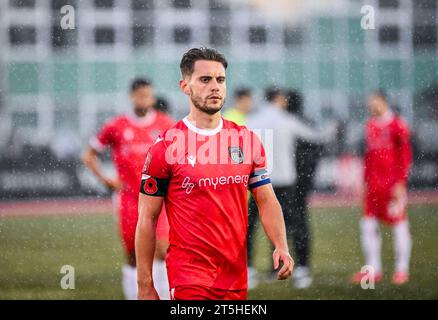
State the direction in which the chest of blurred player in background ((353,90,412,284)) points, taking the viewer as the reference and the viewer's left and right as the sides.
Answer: facing the viewer and to the left of the viewer

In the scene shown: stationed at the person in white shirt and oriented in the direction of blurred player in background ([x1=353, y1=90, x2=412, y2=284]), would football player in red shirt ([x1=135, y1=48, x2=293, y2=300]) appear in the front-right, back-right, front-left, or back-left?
back-right

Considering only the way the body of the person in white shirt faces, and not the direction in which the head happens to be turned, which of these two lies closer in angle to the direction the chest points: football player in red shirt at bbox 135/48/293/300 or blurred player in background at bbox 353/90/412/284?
the blurred player in background

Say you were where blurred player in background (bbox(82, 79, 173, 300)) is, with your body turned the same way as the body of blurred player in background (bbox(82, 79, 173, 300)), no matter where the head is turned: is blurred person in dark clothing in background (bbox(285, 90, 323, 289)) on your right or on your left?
on your left

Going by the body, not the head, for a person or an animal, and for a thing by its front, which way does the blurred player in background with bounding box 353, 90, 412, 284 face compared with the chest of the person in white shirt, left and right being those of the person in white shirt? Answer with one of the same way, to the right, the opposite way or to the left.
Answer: the opposite way

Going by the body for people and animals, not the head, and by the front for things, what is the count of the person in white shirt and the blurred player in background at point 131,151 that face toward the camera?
1

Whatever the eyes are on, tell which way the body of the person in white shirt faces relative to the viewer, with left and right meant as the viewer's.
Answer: facing away from the viewer and to the right of the viewer

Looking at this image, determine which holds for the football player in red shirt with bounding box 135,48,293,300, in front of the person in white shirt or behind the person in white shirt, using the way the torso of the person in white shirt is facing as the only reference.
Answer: behind

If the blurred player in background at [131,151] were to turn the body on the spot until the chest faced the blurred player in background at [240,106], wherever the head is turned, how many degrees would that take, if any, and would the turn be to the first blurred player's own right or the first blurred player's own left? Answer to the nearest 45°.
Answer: approximately 135° to the first blurred player's own left
